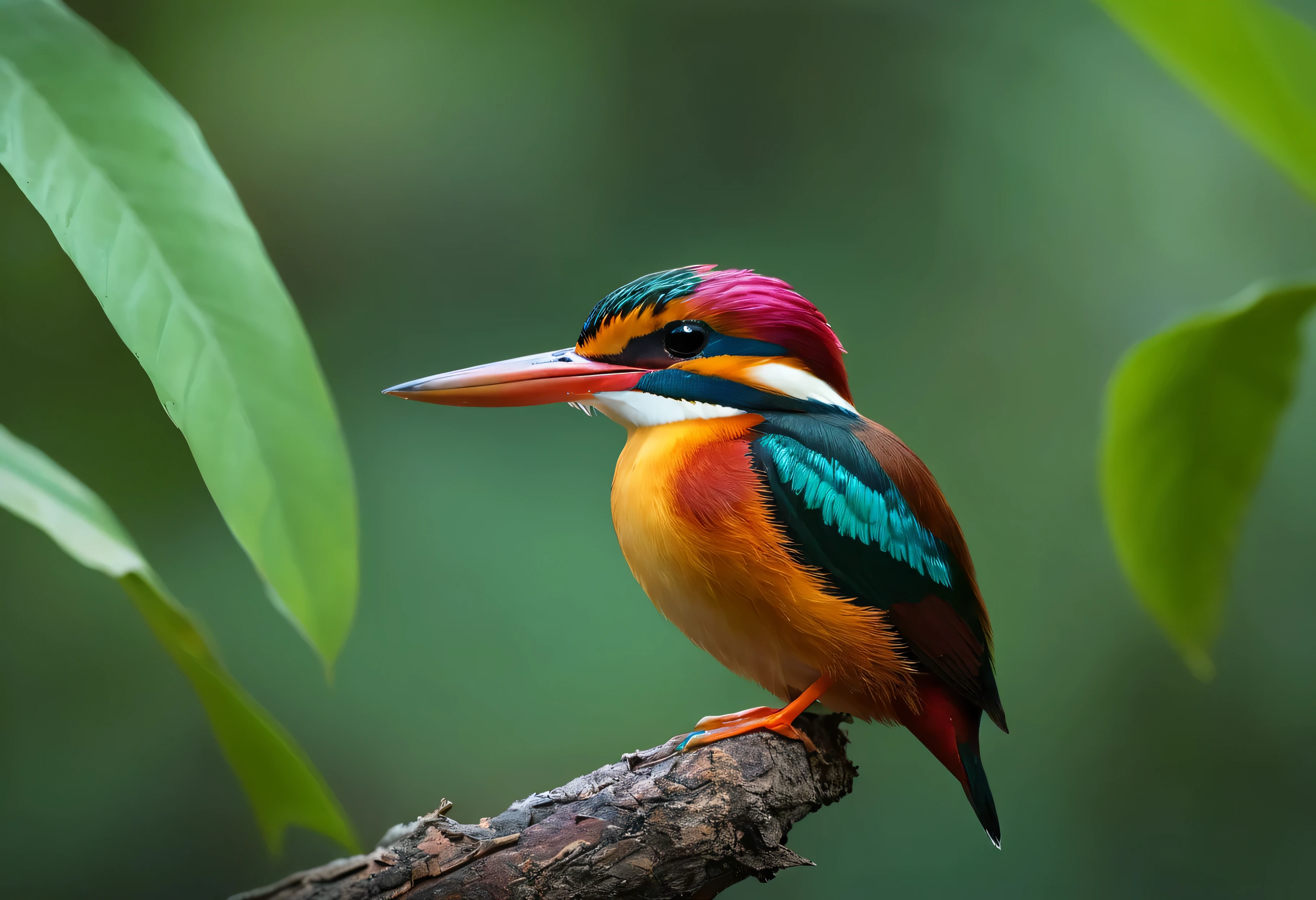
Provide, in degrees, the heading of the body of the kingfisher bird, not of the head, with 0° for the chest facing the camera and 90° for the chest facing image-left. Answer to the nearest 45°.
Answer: approximately 90°
